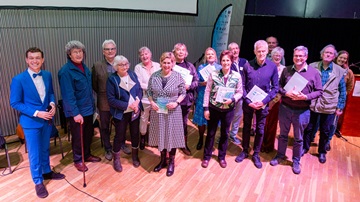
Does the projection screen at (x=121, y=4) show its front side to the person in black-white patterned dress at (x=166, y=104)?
yes

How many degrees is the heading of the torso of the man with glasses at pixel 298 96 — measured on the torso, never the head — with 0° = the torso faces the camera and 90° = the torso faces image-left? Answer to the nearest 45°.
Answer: approximately 0°

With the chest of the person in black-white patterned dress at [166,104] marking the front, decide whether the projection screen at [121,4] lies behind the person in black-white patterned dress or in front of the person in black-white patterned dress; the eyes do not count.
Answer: behind

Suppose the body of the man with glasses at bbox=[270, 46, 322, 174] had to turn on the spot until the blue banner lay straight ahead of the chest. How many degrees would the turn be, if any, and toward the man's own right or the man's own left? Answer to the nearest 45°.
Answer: approximately 135° to the man's own right

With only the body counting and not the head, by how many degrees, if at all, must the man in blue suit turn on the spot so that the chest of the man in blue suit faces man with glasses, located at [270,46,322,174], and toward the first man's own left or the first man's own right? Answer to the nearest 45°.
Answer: approximately 45° to the first man's own left

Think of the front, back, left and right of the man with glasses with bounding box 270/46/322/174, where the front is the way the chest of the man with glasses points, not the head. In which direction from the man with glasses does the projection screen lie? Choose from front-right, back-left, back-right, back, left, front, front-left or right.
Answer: right

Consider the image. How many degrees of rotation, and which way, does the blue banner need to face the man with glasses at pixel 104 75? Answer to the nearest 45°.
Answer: approximately 45° to its right

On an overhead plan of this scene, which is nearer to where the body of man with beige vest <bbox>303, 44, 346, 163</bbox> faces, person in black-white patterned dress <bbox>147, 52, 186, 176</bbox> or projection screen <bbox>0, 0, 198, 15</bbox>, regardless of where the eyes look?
the person in black-white patterned dress
